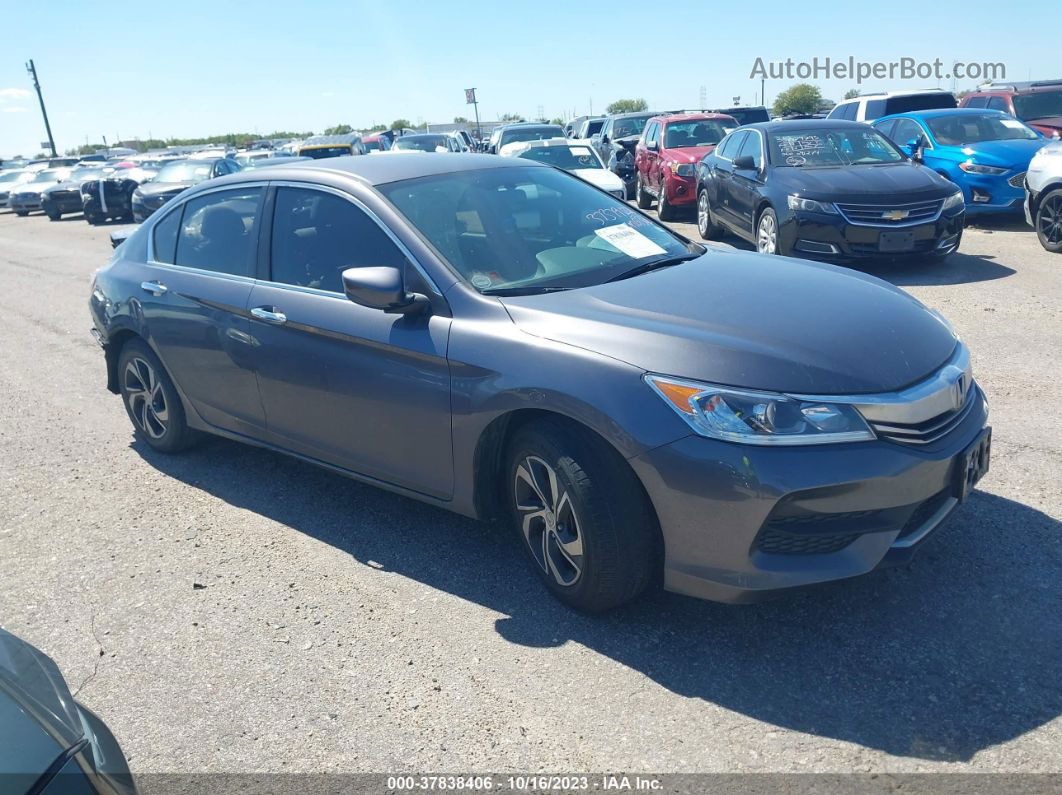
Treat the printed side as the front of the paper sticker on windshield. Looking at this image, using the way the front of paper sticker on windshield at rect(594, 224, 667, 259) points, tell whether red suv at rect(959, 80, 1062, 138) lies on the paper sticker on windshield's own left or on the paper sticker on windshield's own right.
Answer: on the paper sticker on windshield's own left

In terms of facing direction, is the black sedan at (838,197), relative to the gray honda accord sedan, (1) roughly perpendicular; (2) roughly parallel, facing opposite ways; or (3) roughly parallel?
roughly parallel

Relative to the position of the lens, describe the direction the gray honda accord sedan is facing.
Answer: facing the viewer and to the right of the viewer

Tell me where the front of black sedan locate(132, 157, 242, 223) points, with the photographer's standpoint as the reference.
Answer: facing the viewer and to the left of the viewer

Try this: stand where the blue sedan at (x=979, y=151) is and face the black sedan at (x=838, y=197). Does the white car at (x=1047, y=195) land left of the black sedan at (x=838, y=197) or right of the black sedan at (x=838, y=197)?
left

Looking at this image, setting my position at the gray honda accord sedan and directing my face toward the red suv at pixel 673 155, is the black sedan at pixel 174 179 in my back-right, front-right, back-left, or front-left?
front-left

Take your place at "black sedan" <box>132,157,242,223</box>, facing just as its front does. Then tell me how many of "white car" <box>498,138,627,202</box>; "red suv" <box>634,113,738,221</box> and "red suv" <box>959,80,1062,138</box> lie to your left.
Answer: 3

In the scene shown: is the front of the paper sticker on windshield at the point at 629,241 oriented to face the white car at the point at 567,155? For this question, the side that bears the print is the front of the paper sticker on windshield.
no

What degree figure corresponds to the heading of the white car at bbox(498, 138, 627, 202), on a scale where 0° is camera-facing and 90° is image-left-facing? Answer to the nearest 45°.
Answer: approximately 315°

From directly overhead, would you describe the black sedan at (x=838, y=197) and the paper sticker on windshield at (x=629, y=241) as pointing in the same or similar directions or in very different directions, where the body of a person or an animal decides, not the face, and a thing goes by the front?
same or similar directions
